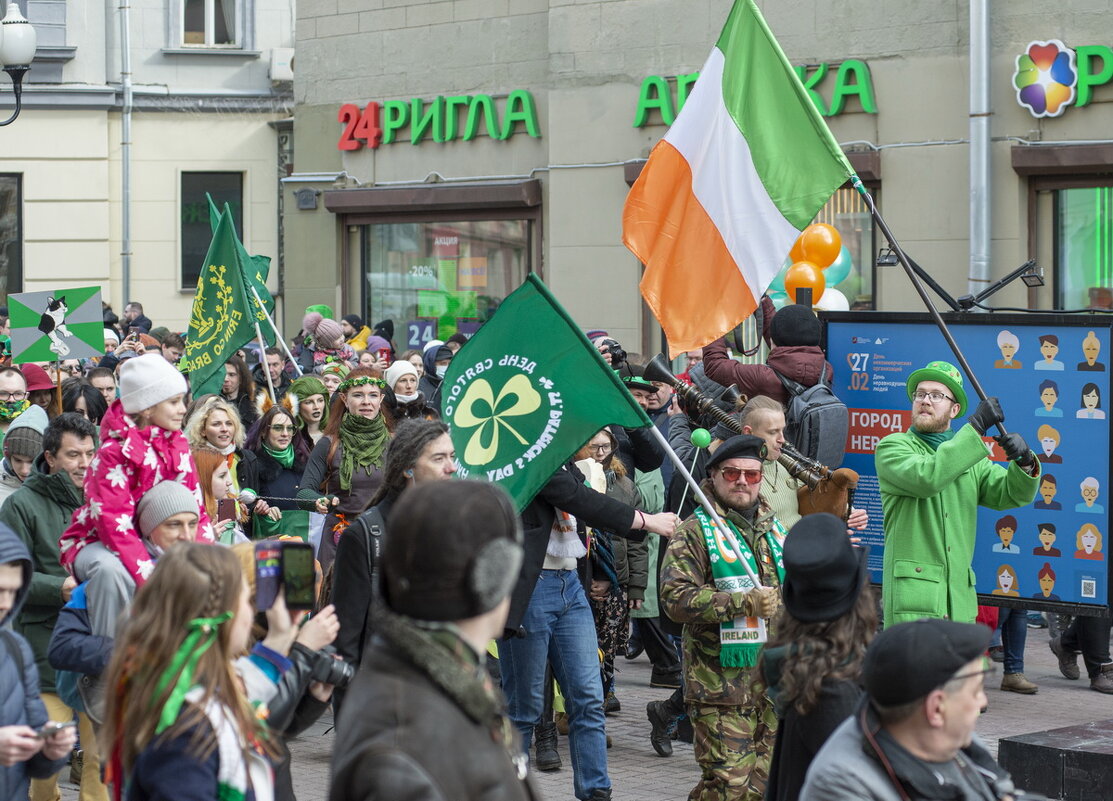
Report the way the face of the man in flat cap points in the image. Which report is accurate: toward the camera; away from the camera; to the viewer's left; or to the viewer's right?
to the viewer's right

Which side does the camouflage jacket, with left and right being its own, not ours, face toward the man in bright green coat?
left

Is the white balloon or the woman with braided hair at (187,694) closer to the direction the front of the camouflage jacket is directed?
the woman with braided hair

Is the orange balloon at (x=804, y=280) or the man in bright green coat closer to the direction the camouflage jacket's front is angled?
the man in bright green coat

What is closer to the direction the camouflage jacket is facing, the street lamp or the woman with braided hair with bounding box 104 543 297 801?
the woman with braided hair

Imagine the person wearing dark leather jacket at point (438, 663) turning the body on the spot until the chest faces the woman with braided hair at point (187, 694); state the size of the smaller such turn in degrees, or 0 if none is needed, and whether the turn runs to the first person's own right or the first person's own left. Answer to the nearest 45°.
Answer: approximately 90° to the first person's own left

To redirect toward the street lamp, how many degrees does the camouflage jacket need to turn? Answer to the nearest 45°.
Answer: approximately 180°

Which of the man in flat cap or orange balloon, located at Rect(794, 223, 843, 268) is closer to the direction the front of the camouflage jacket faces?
the man in flat cap

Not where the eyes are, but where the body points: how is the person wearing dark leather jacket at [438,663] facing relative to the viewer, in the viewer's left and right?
facing away from the viewer and to the right of the viewer
